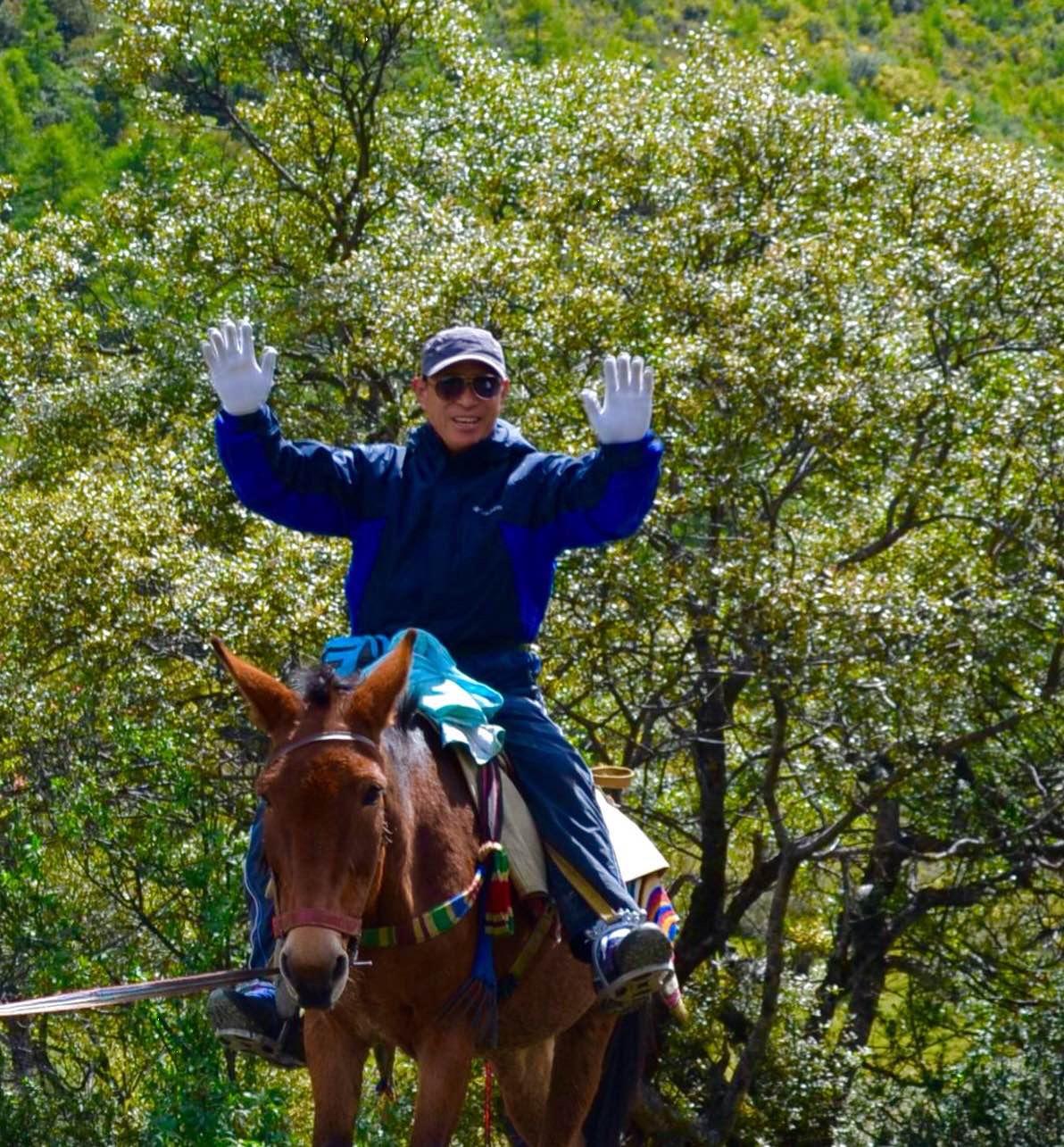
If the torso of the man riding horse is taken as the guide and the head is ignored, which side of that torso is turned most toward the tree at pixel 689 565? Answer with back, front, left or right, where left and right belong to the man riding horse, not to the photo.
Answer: back

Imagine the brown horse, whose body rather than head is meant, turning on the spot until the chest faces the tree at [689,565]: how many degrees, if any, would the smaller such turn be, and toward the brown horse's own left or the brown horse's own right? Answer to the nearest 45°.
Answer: approximately 135° to the brown horse's own right

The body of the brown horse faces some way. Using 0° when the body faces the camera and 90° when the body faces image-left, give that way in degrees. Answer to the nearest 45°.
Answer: approximately 45°
